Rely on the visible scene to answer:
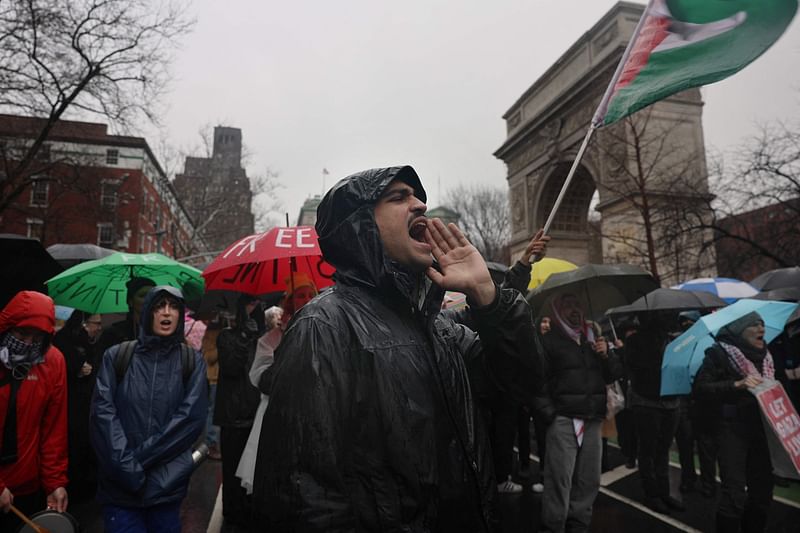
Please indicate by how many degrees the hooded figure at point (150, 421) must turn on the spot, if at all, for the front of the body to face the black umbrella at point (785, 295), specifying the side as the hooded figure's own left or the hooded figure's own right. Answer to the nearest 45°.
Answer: approximately 90° to the hooded figure's own left

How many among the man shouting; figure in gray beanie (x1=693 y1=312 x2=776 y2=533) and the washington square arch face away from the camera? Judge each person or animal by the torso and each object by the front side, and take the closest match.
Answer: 0

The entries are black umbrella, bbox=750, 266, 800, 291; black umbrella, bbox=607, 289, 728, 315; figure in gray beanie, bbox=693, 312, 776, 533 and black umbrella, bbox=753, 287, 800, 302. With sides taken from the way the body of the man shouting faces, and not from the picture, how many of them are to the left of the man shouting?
4

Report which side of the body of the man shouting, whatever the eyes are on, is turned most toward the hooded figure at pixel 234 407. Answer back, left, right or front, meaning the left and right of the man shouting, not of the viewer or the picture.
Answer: back

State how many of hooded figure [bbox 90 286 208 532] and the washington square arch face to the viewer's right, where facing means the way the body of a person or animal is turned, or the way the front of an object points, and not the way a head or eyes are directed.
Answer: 0

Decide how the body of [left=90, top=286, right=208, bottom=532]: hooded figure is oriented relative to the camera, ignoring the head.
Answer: toward the camera

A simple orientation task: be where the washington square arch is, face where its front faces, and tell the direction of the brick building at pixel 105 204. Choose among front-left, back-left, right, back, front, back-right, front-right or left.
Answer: front-right

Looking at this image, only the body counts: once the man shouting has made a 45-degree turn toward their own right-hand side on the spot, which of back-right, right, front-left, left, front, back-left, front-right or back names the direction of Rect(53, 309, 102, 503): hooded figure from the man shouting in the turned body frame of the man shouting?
back-right

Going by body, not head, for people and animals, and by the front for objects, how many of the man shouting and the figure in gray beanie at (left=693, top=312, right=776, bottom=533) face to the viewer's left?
0

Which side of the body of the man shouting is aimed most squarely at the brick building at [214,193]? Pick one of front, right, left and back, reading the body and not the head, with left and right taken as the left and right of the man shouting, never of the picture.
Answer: back

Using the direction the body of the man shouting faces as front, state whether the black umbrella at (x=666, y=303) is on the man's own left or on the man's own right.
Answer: on the man's own left

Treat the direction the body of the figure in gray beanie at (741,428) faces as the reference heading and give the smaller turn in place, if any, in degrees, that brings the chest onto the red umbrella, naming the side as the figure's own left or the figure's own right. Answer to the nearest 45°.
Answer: approximately 90° to the figure's own right

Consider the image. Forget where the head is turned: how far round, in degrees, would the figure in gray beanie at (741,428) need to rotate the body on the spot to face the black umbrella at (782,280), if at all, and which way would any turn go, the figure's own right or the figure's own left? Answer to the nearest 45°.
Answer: approximately 135° to the figure's own left

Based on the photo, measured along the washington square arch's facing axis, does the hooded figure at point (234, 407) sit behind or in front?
in front

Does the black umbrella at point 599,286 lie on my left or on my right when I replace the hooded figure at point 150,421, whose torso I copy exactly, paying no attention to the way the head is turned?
on my left

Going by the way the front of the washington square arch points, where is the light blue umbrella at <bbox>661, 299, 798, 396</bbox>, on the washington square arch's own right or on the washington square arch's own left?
on the washington square arch's own left

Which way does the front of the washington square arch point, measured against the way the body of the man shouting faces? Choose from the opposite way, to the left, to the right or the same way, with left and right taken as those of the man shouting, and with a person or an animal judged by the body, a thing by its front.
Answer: to the right
